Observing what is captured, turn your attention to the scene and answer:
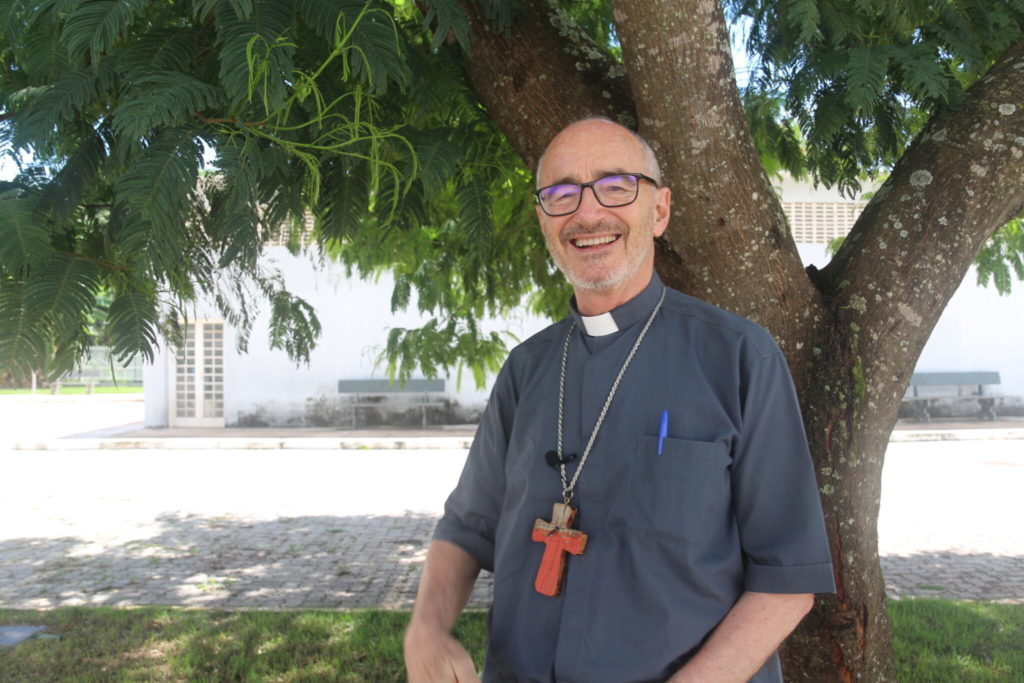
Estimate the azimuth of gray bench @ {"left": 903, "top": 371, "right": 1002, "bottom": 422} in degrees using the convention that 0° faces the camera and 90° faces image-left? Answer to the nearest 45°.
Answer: approximately 0°

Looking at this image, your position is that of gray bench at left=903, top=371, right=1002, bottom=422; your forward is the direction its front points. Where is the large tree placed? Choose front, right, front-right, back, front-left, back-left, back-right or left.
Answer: front

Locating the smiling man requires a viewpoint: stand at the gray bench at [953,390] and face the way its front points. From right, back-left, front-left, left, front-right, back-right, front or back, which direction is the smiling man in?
front

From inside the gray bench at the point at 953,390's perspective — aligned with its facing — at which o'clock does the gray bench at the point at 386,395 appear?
the gray bench at the point at 386,395 is roughly at 2 o'clock from the gray bench at the point at 953,390.

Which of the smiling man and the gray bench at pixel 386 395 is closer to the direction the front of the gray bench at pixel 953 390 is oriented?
the smiling man
